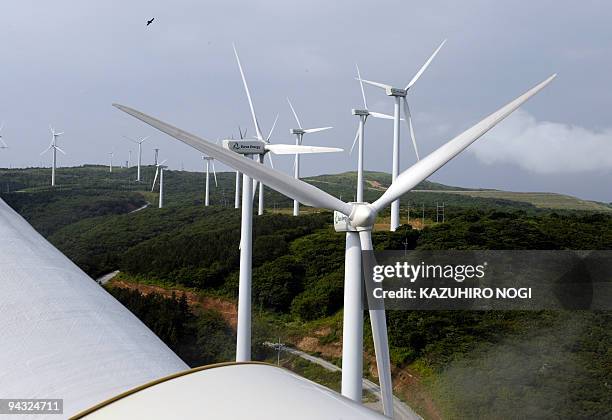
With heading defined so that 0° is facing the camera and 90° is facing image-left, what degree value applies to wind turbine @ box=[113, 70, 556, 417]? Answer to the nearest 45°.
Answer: approximately 315°

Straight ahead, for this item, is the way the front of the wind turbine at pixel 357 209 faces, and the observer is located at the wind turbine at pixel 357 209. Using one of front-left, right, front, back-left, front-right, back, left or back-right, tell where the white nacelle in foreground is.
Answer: front-right
